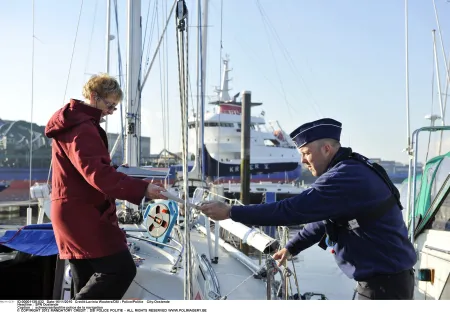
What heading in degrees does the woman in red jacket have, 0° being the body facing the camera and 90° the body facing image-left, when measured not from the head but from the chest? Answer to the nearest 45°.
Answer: approximately 270°

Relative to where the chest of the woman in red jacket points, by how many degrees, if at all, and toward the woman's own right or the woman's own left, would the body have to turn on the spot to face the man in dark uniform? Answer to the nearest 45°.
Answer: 0° — they already face them

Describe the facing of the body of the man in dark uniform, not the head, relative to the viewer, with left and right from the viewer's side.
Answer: facing to the left of the viewer

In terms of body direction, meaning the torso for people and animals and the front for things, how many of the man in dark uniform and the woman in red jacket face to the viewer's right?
1

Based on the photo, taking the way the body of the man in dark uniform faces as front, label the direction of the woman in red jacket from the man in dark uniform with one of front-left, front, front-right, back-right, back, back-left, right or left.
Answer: front

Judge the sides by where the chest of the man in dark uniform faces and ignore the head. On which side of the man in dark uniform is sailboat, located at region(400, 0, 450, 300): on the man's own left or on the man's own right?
on the man's own right

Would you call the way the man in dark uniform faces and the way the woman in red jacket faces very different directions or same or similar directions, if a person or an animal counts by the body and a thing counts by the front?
very different directions

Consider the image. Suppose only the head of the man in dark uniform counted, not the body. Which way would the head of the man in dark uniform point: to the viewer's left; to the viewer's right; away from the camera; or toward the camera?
to the viewer's left
